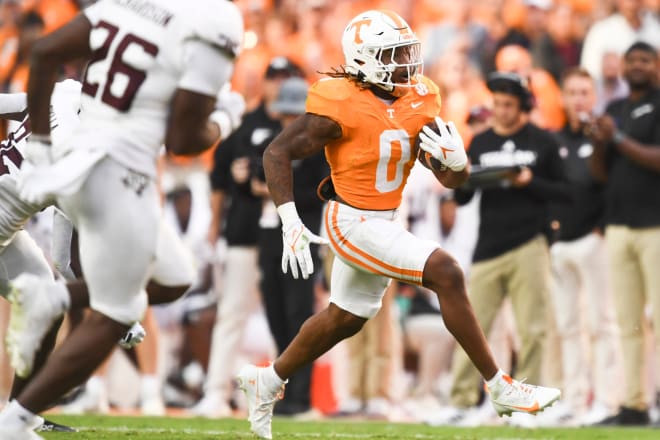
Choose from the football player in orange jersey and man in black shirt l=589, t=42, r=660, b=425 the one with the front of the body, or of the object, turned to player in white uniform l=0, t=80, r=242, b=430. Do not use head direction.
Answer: the man in black shirt

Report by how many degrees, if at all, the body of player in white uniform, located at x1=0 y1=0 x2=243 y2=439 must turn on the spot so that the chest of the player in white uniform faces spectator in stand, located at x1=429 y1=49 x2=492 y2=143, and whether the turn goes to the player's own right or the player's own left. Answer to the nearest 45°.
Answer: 0° — they already face them

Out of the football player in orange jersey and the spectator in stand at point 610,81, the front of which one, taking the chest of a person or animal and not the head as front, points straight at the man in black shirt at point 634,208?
the spectator in stand

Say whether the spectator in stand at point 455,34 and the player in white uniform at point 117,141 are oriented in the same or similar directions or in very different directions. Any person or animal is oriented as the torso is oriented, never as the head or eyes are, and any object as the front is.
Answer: very different directions
